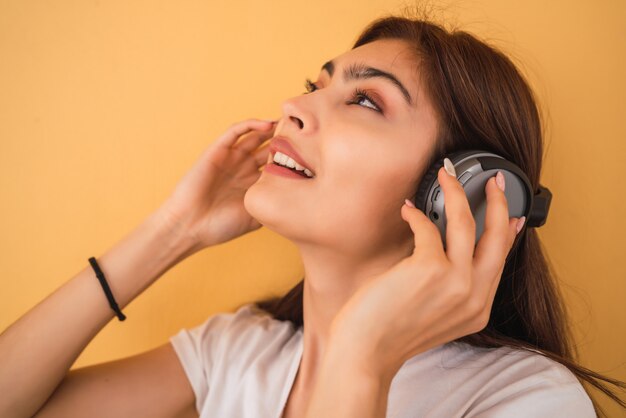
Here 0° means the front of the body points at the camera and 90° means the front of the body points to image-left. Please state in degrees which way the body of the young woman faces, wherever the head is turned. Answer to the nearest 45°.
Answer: approximately 45°

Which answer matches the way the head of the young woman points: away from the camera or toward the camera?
toward the camera
